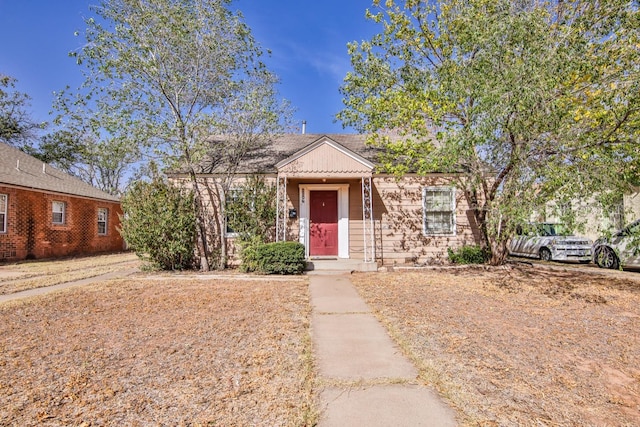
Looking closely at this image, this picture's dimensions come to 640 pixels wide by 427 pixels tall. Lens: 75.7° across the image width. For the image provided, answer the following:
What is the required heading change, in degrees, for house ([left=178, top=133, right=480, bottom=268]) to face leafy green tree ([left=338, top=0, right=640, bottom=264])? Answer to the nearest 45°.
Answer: approximately 45° to its left

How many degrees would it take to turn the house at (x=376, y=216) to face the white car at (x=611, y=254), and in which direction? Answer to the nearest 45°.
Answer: approximately 90° to its left

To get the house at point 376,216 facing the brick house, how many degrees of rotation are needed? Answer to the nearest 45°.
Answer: approximately 90° to its right

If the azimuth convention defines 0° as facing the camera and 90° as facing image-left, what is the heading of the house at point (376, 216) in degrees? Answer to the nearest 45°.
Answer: approximately 0°

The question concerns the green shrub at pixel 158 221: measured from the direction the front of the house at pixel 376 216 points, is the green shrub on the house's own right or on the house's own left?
on the house's own right
